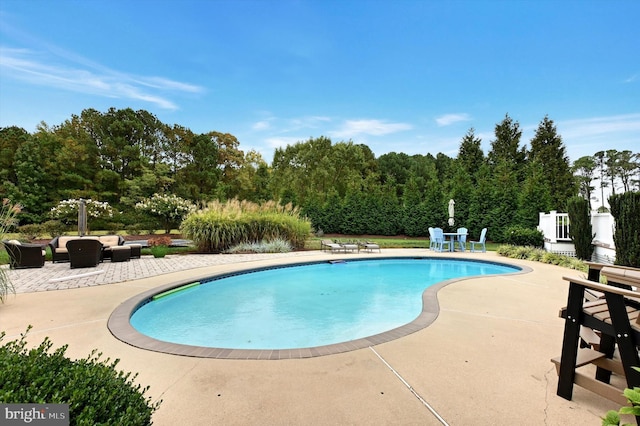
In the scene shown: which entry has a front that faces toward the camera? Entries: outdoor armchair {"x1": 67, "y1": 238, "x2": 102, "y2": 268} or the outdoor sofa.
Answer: the outdoor sofa

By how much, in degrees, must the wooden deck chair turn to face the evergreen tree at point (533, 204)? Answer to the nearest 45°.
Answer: approximately 45° to its right

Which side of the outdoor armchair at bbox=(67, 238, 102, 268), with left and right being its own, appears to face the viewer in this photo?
back

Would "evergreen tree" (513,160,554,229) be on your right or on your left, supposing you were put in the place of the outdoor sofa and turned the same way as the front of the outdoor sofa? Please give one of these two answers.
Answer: on your left

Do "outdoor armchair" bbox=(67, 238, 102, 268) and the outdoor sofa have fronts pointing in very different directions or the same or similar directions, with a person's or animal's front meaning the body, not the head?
very different directions

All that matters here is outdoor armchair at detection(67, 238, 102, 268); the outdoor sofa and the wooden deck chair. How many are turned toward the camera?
1

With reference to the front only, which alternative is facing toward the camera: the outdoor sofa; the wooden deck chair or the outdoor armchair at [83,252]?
the outdoor sofa

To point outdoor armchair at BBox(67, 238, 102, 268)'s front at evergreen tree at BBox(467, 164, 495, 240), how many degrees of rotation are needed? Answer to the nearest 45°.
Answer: approximately 90° to its right

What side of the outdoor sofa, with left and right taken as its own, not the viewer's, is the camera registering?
front

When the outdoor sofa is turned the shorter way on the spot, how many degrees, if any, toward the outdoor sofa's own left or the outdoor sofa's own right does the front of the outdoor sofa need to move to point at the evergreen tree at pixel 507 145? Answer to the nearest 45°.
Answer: approximately 90° to the outdoor sofa's own left

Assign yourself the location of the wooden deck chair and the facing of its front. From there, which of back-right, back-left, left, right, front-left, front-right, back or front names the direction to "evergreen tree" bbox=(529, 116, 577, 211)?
front-right

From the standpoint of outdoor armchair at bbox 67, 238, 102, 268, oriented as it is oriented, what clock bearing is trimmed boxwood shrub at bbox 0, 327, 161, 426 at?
The trimmed boxwood shrub is roughly at 6 o'clock from the outdoor armchair.

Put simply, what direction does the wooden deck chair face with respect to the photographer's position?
facing away from the viewer and to the left of the viewer
